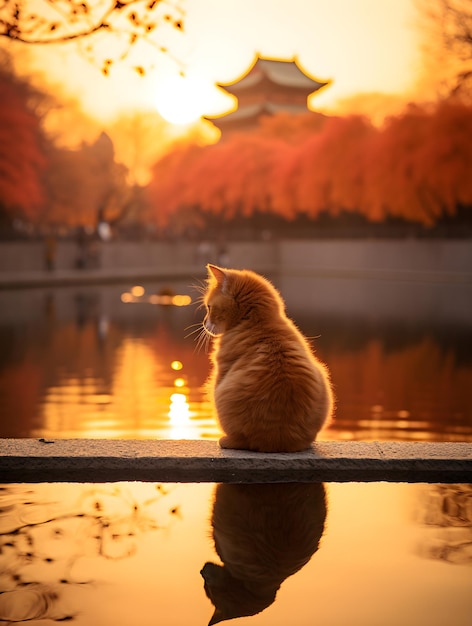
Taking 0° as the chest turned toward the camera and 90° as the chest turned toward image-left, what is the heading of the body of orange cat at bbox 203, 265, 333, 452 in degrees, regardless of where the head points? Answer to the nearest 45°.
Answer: approximately 135°

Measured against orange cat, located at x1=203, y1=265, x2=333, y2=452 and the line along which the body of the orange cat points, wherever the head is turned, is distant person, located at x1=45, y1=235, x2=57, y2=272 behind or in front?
in front
